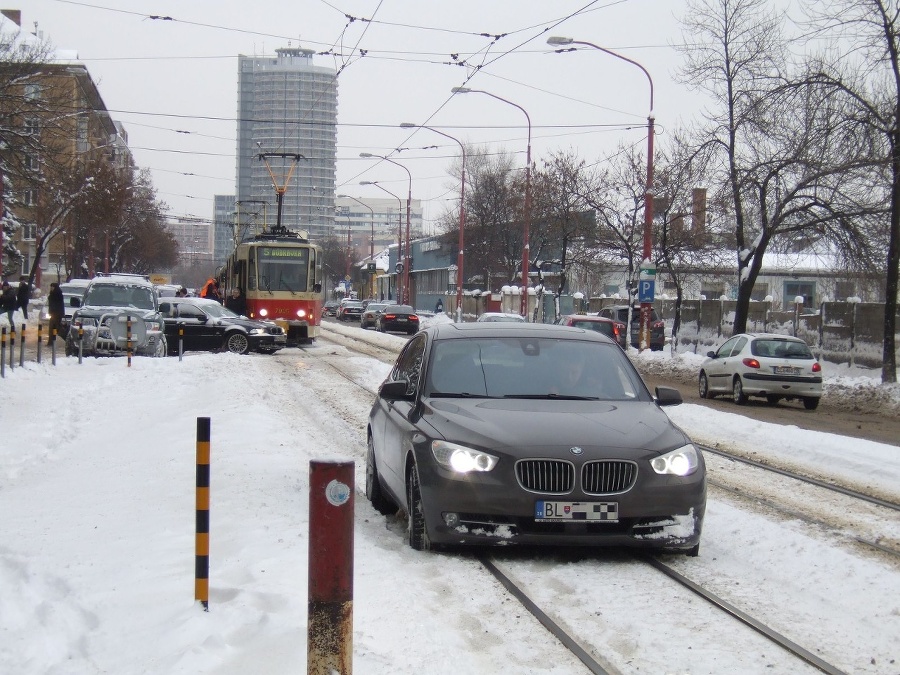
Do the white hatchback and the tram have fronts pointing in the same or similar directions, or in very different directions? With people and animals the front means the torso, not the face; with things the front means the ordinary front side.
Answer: very different directions

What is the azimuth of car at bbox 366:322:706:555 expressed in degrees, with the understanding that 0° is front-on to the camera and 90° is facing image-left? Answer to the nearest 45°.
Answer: approximately 0°

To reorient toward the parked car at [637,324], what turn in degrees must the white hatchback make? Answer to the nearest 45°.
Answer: approximately 45° to its right

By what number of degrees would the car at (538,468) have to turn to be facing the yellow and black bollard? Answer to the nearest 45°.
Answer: approximately 45° to its right

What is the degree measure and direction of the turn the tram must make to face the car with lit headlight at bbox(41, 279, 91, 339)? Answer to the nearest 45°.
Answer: approximately 135° to its right

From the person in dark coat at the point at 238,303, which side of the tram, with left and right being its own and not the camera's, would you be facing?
right

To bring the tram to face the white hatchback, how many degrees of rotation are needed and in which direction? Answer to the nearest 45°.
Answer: approximately 45° to its left

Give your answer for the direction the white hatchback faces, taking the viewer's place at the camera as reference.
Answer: facing away from the viewer and to the left of the viewer

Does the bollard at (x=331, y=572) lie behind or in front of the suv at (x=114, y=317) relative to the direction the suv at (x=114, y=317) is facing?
in front

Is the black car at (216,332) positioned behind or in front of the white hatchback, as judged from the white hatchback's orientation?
in front

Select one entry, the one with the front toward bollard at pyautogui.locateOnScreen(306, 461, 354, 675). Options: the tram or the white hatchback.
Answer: the tram

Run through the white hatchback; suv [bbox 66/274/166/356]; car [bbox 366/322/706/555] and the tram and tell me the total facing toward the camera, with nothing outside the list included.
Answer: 3
